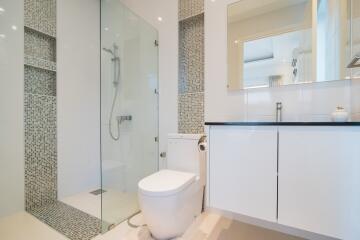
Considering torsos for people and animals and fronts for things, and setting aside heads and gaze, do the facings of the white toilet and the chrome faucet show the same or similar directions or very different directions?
same or similar directions

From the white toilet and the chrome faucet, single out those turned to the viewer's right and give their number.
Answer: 0

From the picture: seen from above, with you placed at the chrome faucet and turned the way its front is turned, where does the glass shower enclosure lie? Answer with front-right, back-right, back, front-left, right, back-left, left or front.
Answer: right

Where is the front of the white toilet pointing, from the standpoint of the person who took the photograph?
facing the viewer and to the left of the viewer

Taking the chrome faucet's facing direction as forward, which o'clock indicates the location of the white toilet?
The white toilet is roughly at 2 o'clock from the chrome faucet.

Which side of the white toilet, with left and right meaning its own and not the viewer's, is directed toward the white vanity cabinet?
left

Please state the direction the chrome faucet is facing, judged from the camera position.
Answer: facing the viewer
